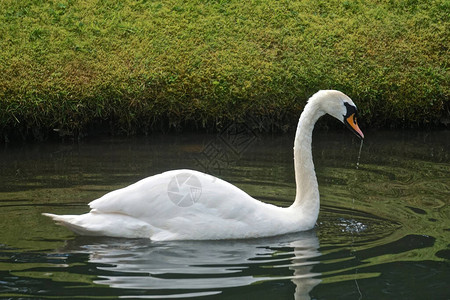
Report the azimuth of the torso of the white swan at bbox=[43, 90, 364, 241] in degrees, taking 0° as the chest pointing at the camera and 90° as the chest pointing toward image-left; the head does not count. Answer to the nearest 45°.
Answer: approximately 270°
